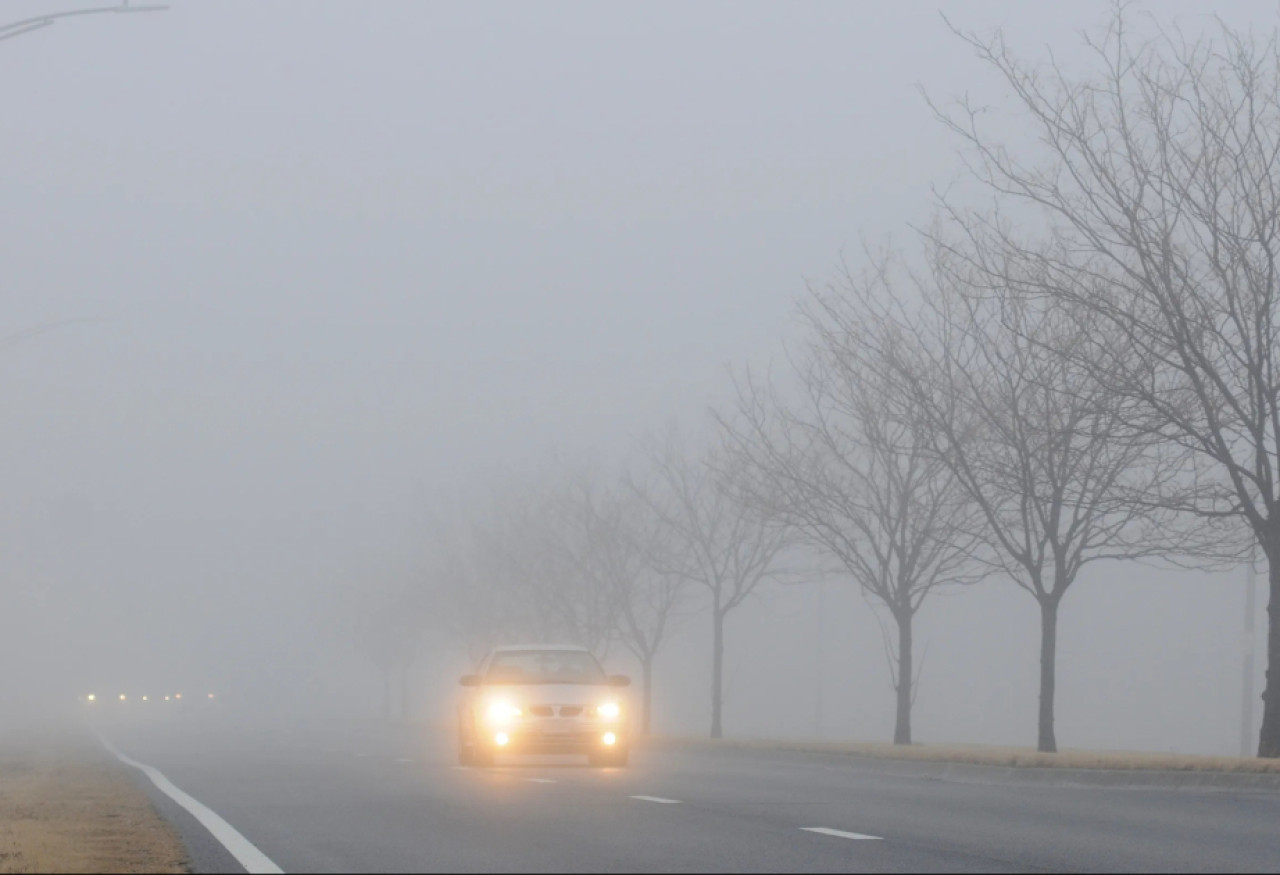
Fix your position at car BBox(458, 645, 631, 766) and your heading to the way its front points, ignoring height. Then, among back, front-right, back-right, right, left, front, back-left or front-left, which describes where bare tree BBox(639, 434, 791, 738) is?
back

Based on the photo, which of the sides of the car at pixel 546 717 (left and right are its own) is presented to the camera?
front

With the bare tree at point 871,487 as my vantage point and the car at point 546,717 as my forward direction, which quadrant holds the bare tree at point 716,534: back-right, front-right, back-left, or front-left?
back-right

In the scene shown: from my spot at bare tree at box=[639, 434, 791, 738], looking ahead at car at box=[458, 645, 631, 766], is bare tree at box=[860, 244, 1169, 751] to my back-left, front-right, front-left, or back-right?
front-left

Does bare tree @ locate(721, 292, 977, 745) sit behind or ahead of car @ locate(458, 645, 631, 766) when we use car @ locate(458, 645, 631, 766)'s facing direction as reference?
behind

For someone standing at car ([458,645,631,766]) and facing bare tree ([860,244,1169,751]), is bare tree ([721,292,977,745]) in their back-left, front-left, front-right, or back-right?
front-left

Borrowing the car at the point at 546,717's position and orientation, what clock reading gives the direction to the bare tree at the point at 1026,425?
The bare tree is roughly at 8 o'clock from the car.
